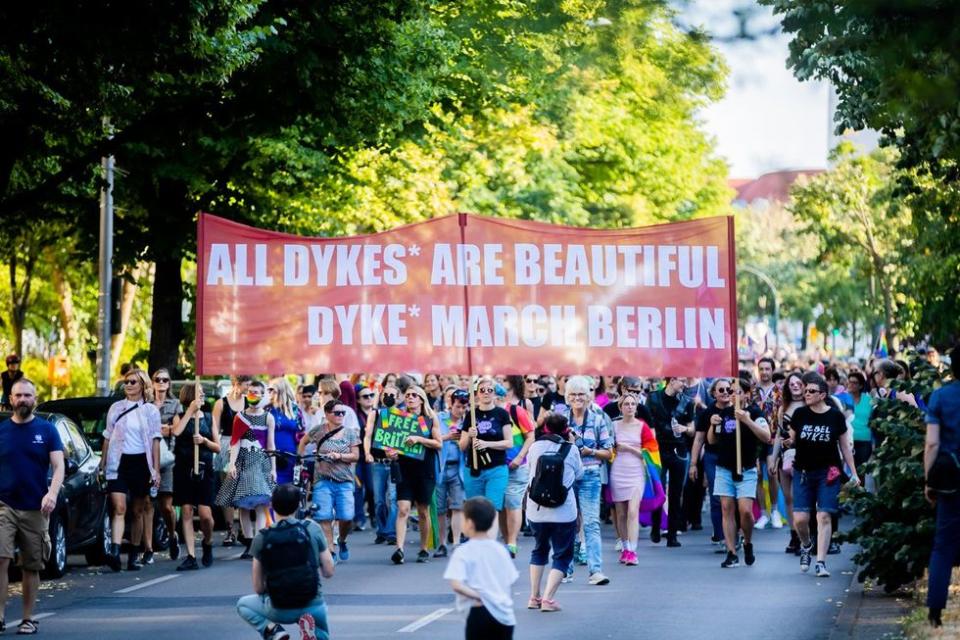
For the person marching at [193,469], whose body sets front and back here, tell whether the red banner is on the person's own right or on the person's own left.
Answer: on the person's own left

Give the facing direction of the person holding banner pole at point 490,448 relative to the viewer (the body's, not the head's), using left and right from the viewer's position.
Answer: facing the viewer

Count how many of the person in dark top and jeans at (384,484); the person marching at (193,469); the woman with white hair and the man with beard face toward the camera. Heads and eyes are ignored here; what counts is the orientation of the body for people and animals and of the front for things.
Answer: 4

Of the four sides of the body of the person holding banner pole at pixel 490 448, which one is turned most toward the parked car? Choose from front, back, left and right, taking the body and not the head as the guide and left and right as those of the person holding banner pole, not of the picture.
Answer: right

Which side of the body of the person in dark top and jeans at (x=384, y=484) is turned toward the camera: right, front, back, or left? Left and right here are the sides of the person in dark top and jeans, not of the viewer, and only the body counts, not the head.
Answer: front

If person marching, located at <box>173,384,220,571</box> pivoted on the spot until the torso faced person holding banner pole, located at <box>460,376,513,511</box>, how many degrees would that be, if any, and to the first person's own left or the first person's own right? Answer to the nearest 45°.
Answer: approximately 90° to the first person's own left

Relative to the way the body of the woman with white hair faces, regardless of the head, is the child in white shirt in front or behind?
in front
